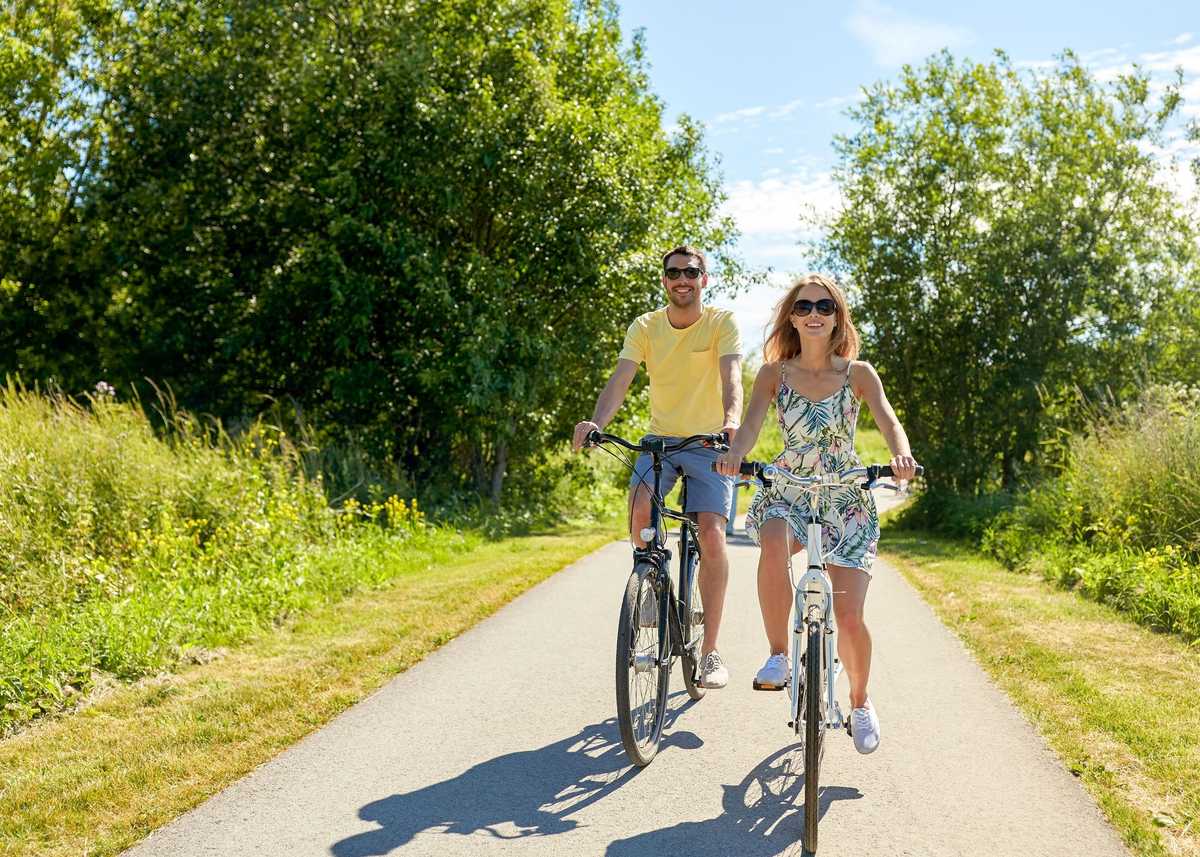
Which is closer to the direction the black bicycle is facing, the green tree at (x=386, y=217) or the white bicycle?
the white bicycle

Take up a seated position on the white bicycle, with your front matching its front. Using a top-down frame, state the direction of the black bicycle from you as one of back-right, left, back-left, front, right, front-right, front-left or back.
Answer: back-right

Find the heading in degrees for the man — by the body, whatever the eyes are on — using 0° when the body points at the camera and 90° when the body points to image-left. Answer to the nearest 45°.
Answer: approximately 0°

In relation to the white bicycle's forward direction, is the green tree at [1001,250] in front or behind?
behind

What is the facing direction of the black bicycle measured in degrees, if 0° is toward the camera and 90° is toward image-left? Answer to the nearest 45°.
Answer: approximately 0°
